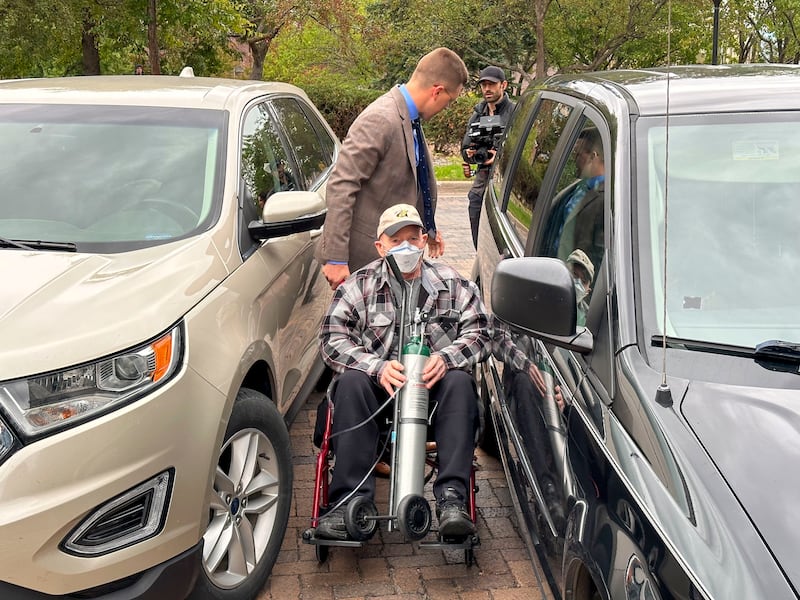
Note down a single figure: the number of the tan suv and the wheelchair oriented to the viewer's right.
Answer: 0

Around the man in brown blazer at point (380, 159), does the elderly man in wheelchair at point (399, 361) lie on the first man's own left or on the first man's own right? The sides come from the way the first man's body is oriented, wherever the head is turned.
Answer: on the first man's own right

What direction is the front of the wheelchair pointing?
toward the camera

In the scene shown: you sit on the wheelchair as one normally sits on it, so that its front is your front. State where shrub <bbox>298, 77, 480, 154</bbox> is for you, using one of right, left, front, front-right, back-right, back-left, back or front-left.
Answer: back

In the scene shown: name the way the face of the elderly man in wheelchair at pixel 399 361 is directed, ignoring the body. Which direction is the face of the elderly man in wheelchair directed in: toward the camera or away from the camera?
toward the camera

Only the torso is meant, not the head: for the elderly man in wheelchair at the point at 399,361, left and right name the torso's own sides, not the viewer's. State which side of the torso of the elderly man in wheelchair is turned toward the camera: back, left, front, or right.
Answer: front

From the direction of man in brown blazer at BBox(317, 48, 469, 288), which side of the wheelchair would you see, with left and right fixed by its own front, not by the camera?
back

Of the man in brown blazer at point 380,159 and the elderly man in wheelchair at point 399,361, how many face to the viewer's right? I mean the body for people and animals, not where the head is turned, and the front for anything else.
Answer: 1

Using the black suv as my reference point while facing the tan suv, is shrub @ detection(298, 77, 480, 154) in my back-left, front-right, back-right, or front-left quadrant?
front-right

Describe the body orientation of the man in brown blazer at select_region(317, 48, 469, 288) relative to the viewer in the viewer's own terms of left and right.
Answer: facing to the right of the viewer

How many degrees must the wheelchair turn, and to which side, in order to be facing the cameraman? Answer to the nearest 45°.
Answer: approximately 180°

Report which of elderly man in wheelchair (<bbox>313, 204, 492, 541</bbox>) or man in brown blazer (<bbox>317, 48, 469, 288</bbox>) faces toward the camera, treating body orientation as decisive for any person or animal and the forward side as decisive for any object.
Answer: the elderly man in wheelchair

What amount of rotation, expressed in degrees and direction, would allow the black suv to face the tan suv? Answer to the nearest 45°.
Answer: approximately 135° to its right

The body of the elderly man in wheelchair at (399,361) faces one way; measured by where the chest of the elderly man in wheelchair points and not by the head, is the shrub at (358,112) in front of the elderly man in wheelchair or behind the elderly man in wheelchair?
behind
